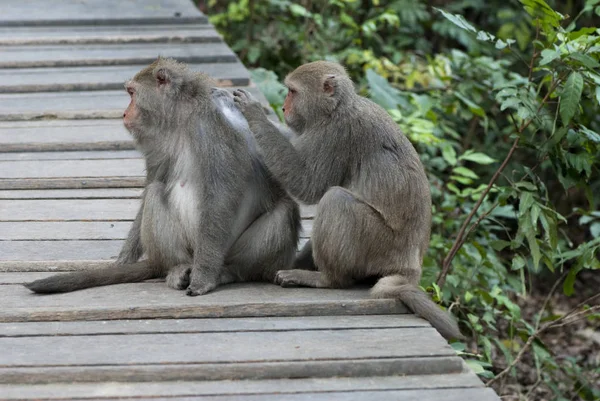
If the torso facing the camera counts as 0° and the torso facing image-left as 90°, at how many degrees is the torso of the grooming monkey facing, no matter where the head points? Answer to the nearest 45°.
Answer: approximately 90°

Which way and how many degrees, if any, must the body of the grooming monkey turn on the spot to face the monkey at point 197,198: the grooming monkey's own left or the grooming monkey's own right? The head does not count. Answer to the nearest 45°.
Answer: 0° — it already faces it
